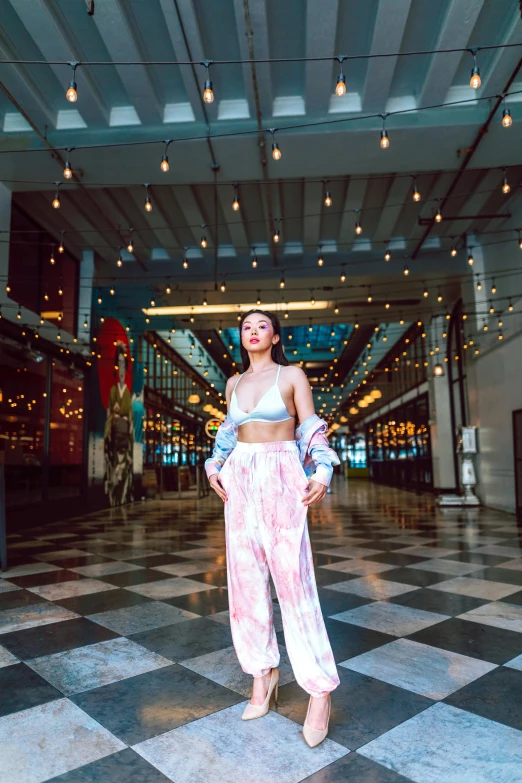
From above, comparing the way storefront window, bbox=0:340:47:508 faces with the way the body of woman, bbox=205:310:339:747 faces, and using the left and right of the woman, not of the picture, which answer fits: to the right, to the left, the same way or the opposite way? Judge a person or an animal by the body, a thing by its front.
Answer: to the left

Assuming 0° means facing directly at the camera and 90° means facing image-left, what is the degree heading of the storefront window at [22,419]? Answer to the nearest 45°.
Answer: approximately 315°

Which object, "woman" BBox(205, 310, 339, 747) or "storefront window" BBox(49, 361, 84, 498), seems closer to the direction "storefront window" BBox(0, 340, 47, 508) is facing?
the woman

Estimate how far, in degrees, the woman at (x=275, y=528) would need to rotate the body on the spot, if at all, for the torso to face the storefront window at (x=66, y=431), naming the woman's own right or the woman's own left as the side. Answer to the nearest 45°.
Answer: approximately 90° to the woman's own right

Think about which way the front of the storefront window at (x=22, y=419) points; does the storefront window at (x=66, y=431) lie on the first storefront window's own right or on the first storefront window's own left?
on the first storefront window's own left

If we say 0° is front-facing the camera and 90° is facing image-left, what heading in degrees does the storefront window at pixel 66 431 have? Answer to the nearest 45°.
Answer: approximately 315°

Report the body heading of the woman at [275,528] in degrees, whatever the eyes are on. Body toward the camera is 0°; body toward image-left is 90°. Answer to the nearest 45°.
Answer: approximately 45°

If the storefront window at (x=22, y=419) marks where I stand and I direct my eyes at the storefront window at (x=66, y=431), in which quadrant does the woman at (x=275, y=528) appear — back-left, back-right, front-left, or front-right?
back-right

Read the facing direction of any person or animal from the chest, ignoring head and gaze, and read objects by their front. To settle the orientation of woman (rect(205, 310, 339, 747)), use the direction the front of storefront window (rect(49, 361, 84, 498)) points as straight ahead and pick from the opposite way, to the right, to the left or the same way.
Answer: to the right
